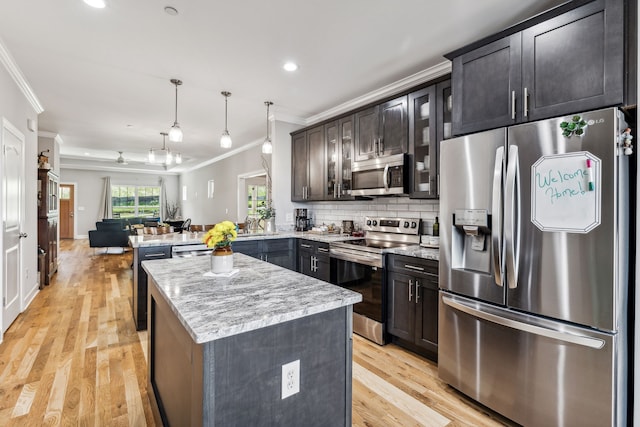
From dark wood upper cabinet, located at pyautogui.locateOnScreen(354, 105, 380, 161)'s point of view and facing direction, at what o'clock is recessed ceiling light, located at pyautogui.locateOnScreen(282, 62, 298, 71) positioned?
The recessed ceiling light is roughly at 12 o'clock from the dark wood upper cabinet.

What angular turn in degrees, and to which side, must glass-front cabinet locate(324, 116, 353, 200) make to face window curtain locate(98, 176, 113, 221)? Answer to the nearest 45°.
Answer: approximately 90° to its right

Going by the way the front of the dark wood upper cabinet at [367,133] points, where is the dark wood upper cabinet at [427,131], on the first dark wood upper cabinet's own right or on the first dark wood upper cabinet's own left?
on the first dark wood upper cabinet's own left

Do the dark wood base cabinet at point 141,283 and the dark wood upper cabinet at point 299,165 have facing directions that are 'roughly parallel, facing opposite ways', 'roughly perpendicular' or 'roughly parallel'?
roughly perpendicular

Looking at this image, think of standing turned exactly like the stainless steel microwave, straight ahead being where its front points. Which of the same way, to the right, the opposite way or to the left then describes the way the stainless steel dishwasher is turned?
to the left

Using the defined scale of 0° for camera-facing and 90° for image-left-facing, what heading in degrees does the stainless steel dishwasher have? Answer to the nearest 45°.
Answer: approximately 0°

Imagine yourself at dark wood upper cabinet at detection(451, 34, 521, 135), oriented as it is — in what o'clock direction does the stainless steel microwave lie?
The stainless steel microwave is roughly at 3 o'clock from the dark wood upper cabinet.

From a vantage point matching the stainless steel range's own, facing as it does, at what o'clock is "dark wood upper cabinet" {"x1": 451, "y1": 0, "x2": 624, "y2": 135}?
The dark wood upper cabinet is roughly at 9 o'clock from the stainless steel range.

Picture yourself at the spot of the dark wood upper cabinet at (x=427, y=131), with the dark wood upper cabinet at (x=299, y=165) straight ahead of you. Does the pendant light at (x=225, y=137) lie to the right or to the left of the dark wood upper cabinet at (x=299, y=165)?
left

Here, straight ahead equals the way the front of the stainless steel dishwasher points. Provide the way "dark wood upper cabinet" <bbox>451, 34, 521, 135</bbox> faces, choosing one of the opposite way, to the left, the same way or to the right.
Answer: to the right

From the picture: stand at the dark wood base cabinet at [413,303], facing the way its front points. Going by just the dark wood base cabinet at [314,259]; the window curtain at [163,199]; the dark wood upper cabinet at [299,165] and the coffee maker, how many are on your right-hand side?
4

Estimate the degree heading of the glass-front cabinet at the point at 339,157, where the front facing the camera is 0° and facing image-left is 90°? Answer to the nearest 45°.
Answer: approximately 45°

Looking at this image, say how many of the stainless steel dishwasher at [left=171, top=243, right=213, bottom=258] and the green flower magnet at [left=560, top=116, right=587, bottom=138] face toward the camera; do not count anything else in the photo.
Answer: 2
